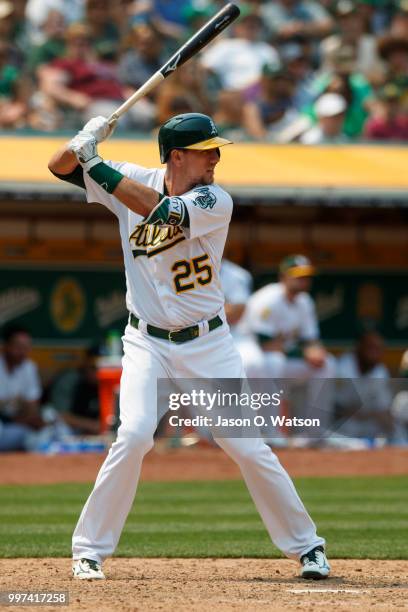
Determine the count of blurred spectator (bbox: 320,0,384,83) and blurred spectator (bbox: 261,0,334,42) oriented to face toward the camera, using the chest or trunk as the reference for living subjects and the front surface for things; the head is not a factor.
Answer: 2

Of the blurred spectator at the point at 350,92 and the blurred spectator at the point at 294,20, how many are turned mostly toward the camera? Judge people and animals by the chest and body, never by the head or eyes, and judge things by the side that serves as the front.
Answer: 2

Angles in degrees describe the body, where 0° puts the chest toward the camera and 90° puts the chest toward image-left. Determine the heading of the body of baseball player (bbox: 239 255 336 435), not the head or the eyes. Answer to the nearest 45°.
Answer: approximately 315°

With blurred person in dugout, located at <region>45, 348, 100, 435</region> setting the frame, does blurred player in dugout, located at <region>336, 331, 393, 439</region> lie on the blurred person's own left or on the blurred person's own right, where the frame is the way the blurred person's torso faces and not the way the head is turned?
on the blurred person's own left

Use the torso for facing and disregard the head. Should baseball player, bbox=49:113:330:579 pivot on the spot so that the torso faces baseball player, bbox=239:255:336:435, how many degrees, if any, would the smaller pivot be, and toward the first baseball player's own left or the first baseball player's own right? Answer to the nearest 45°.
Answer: approximately 180°

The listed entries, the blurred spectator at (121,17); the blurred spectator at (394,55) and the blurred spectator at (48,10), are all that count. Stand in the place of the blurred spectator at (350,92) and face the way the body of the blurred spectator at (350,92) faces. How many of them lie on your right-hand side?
2

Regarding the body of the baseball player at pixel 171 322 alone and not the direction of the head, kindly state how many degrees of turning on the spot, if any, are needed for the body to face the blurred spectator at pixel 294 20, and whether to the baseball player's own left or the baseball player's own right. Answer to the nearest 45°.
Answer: approximately 180°

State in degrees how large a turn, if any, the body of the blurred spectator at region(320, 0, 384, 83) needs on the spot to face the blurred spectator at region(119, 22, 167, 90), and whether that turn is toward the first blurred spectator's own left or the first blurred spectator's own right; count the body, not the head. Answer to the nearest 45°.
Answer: approximately 45° to the first blurred spectator's own right
